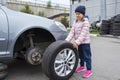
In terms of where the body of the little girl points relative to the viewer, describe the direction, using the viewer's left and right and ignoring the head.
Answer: facing the viewer and to the left of the viewer
